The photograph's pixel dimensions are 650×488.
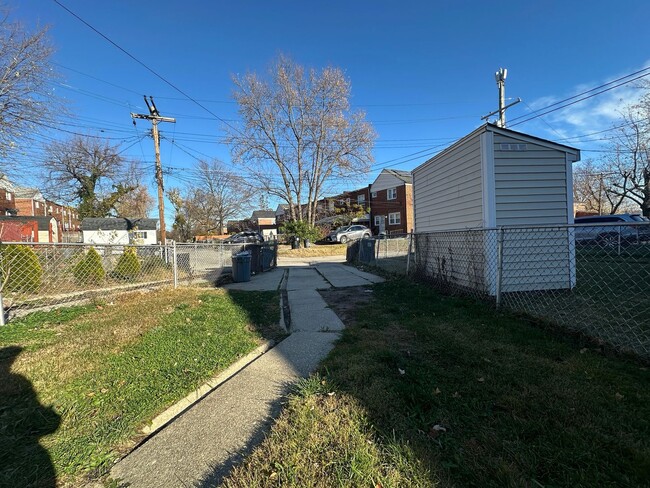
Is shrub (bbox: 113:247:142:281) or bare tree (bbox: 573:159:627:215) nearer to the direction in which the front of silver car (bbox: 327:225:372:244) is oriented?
the shrub

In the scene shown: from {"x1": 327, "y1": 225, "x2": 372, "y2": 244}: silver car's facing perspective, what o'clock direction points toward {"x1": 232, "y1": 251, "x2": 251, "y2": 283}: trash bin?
The trash bin is roughly at 11 o'clock from the silver car.

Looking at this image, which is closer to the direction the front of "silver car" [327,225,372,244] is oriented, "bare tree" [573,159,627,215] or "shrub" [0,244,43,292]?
the shrub

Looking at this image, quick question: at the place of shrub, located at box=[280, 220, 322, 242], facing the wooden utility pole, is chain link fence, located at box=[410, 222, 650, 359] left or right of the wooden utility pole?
left

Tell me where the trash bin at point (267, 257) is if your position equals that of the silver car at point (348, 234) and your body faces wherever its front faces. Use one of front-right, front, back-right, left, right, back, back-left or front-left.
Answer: front-left

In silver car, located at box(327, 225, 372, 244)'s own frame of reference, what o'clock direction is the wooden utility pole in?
The wooden utility pole is roughly at 12 o'clock from the silver car.

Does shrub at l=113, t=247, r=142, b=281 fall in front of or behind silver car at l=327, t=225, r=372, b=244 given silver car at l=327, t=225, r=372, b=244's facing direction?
in front

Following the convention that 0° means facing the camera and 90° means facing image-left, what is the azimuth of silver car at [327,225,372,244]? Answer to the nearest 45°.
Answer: approximately 45°

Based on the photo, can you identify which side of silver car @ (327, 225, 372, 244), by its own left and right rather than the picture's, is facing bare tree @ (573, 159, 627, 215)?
back

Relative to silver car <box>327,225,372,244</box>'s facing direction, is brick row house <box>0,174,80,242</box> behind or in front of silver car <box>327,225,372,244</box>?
in front
